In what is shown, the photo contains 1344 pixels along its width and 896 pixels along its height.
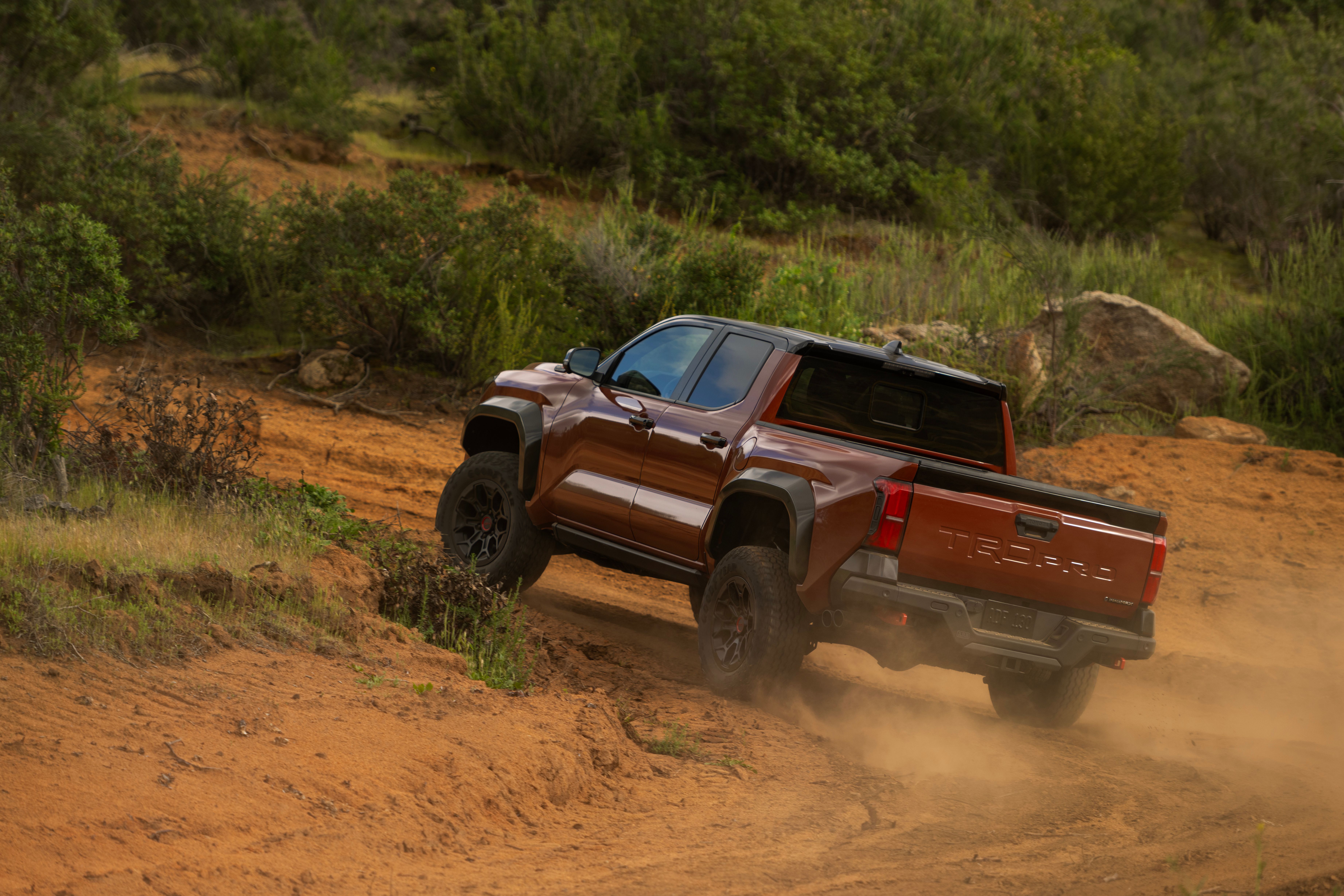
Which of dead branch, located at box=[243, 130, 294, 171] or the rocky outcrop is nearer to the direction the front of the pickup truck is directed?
the dead branch

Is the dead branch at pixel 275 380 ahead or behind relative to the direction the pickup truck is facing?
ahead

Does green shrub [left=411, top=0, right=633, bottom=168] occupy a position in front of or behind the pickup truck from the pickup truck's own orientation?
in front

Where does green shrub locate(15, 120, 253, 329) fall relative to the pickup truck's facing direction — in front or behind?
in front

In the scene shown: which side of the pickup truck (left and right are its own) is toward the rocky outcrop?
right

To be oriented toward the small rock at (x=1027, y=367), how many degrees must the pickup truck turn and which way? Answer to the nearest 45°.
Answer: approximately 45° to its right

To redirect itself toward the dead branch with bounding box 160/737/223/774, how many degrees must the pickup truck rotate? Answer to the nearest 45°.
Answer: approximately 90° to its left

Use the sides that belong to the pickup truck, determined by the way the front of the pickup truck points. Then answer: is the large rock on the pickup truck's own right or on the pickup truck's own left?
on the pickup truck's own right

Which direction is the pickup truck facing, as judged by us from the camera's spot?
facing away from the viewer and to the left of the viewer
